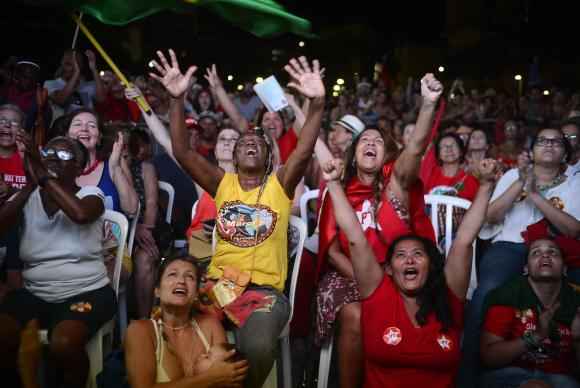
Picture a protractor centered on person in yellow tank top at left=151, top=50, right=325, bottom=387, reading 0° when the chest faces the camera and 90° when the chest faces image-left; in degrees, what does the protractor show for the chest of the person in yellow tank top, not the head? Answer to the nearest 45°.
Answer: approximately 0°

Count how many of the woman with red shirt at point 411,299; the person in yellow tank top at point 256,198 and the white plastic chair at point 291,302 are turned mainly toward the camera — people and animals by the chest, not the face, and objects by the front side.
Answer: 3

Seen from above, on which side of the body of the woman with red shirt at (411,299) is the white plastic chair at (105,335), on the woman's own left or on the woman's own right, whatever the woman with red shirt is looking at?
on the woman's own right

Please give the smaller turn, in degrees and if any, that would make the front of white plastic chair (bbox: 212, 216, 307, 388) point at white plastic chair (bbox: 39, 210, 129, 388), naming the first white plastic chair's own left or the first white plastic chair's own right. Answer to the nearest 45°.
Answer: approximately 90° to the first white plastic chair's own right

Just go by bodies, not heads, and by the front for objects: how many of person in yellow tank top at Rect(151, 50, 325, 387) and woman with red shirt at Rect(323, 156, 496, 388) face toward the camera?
2

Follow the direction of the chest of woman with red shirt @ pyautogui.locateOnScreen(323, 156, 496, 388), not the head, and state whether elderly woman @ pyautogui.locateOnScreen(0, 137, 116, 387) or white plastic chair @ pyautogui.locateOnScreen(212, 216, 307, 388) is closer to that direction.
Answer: the elderly woman

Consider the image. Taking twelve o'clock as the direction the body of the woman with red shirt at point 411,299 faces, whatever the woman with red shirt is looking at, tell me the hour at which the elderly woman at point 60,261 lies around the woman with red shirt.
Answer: The elderly woman is roughly at 3 o'clock from the woman with red shirt.

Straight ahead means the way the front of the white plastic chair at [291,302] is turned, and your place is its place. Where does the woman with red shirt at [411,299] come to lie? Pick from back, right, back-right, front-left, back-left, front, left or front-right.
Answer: front-left
